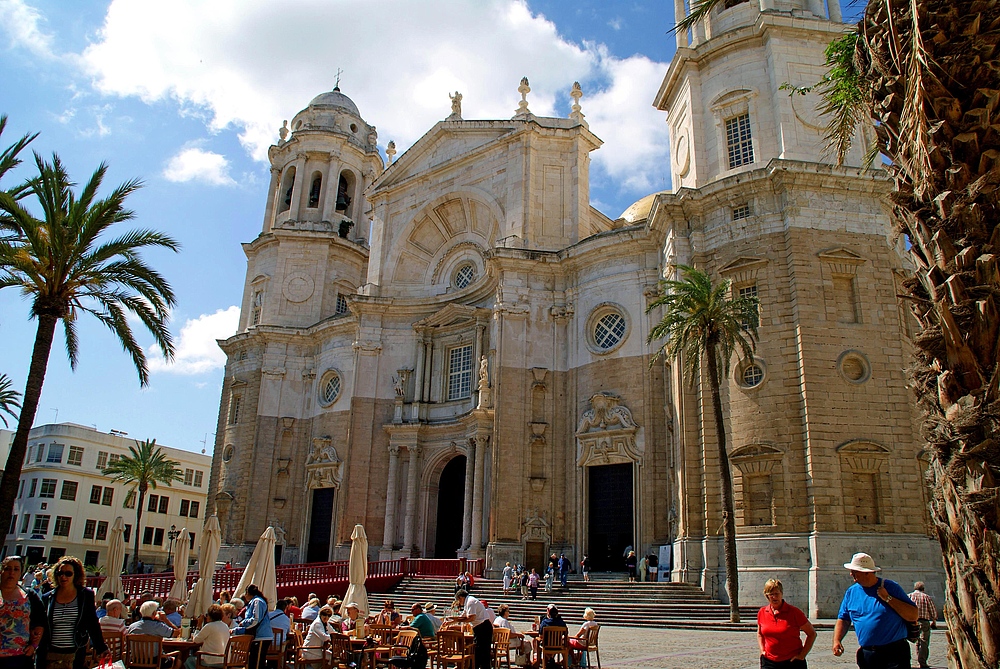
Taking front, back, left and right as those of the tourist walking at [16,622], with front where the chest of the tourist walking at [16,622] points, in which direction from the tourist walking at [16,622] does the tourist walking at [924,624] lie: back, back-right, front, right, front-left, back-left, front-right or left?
left

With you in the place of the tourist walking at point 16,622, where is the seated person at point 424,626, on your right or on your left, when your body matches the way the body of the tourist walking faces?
on your left

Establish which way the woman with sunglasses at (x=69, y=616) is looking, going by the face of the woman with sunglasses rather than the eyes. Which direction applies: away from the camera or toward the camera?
toward the camera

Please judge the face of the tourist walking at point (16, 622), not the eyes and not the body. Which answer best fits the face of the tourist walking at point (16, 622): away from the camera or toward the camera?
toward the camera

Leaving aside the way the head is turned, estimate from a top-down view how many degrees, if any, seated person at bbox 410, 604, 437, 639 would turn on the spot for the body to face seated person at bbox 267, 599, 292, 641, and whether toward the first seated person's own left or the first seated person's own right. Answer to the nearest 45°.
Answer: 0° — they already face them

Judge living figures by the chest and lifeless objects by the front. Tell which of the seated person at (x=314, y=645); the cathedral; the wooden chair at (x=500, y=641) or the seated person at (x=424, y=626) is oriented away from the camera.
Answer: the wooden chair

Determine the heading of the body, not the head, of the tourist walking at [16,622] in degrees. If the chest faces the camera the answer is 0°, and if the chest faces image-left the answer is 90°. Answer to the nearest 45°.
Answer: approximately 0°

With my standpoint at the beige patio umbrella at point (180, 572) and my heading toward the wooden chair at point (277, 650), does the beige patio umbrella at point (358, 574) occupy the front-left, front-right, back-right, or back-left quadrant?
front-left

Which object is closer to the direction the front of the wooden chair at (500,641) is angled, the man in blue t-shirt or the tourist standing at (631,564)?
the tourist standing

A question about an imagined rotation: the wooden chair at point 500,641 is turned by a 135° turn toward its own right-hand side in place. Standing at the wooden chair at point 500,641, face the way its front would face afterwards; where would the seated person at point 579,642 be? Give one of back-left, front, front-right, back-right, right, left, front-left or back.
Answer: front-left

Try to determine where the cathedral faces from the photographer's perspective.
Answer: facing the viewer and to the left of the viewer

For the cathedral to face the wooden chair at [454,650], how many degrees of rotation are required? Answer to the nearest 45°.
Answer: approximately 45° to its left
